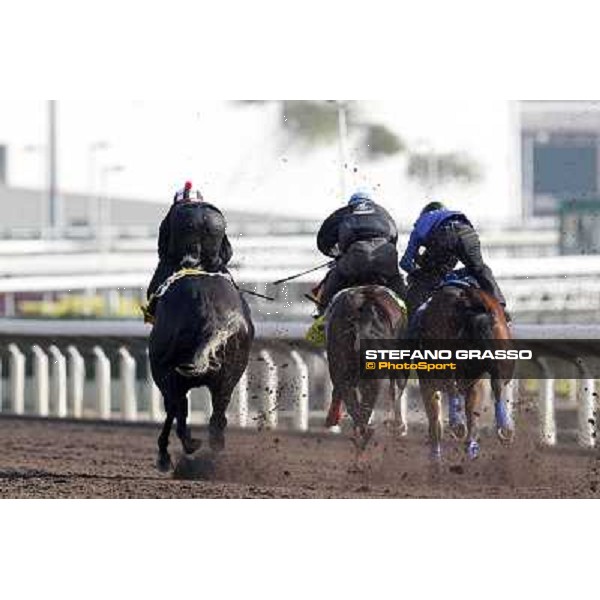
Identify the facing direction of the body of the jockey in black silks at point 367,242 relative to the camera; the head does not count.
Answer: away from the camera

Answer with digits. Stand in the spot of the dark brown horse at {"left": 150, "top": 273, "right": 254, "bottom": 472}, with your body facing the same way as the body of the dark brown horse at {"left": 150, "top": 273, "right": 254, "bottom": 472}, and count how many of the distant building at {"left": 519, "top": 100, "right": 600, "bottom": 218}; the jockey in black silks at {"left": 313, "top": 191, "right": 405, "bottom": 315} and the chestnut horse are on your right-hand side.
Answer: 3

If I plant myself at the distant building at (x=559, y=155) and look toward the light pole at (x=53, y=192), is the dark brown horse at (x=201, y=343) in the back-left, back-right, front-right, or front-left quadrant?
front-left

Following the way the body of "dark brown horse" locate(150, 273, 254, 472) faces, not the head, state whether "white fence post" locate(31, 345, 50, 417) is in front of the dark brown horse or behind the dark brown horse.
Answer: in front

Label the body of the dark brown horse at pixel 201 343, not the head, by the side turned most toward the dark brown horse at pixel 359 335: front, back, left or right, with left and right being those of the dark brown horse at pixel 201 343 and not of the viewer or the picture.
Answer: right

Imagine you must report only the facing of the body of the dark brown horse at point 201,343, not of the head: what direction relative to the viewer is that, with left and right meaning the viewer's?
facing away from the viewer

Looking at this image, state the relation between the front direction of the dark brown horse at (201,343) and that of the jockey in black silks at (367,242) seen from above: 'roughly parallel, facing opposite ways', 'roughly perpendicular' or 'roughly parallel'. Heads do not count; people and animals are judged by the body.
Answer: roughly parallel

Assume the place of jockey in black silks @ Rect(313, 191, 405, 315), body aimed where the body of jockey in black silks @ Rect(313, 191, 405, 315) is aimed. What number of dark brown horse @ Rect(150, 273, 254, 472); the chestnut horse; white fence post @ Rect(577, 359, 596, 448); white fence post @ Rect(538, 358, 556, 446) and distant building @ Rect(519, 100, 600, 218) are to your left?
1

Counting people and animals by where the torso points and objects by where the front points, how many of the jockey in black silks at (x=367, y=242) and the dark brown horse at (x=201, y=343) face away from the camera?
2

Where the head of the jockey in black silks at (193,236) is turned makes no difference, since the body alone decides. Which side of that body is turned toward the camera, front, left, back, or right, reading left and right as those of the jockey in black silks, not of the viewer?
back

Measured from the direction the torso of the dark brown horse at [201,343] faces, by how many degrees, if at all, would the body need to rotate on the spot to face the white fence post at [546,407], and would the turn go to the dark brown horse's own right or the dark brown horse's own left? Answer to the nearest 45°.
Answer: approximately 90° to the dark brown horse's own right
